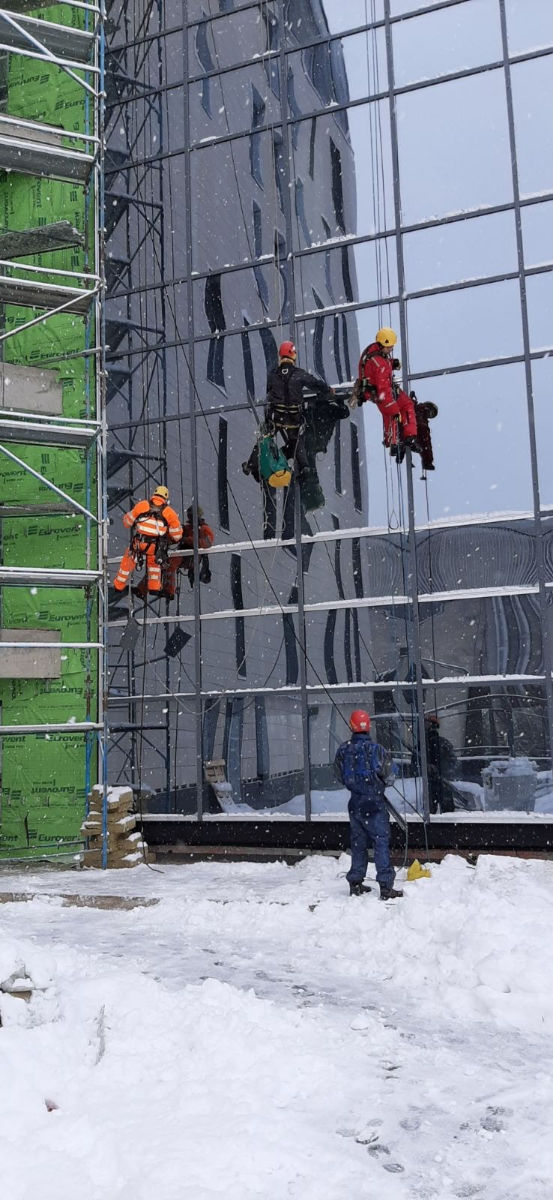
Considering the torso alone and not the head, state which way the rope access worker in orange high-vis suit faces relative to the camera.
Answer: away from the camera

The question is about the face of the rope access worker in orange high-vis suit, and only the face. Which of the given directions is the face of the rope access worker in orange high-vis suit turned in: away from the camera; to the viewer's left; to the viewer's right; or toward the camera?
away from the camera

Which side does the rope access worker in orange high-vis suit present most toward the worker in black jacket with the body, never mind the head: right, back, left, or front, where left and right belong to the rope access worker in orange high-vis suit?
right
